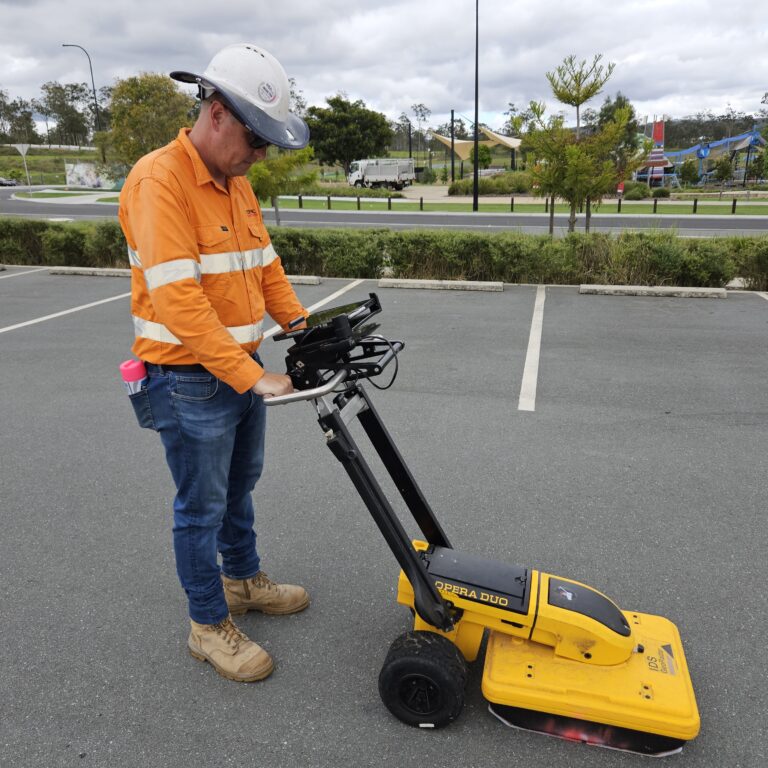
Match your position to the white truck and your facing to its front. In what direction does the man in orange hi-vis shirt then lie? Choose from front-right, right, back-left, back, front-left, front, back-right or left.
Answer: left

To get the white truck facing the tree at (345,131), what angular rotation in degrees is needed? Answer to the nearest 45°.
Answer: approximately 90° to its right

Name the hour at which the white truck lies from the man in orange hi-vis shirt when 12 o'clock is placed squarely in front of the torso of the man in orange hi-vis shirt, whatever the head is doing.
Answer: The white truck is roughly at 8 o'clock from the man in orange hi-vis shirt.

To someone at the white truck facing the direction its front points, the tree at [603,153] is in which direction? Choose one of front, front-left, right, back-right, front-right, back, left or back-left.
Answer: left

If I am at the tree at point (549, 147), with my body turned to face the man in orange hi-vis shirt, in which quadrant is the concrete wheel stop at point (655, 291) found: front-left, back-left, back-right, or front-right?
front-left

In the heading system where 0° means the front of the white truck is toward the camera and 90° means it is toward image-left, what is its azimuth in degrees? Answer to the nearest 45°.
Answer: approximately 90°

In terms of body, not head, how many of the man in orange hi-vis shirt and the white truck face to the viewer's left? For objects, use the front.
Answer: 1

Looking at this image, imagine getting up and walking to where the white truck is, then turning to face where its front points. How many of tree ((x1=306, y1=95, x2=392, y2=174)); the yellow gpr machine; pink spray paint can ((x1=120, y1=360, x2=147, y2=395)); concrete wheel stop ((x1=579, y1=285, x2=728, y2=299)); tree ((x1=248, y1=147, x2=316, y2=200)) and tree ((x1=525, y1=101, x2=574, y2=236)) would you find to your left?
5

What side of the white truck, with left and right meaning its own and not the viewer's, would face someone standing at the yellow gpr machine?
left

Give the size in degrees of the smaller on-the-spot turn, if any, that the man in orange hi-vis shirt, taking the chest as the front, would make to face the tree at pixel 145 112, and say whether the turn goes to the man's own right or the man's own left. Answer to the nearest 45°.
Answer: approximately 135° to the man's own left

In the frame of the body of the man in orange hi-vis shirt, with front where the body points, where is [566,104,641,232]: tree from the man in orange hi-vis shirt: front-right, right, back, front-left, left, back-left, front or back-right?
left

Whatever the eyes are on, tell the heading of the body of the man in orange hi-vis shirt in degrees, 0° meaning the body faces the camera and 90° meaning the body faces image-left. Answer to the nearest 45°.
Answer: approximately 315°

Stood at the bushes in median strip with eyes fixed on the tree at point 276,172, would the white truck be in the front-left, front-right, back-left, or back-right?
front-right
